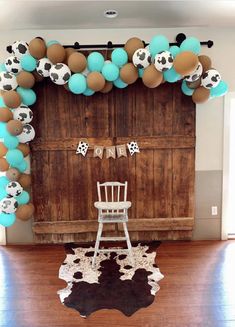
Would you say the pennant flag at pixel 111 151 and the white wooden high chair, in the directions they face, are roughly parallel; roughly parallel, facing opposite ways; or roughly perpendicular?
roughly parallel

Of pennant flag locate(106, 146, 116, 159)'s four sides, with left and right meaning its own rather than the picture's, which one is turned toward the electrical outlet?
left

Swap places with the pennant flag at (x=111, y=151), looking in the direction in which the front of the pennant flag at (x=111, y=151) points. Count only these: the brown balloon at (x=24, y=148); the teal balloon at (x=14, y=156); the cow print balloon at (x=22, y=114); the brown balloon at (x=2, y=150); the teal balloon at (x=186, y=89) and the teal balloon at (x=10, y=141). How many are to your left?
1

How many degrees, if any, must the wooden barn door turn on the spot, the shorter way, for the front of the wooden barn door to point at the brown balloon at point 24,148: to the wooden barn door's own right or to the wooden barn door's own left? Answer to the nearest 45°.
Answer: approximately 90° to the wooden barn door's own right

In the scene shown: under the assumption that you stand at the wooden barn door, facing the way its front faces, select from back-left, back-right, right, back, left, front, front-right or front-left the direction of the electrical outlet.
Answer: left

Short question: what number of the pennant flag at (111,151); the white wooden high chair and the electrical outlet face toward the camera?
3

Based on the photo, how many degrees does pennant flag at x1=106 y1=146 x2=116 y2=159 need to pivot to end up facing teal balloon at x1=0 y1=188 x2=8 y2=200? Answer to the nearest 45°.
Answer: approximately 90° to its right

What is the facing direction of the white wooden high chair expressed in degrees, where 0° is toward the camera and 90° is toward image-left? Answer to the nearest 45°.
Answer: approximately 0°

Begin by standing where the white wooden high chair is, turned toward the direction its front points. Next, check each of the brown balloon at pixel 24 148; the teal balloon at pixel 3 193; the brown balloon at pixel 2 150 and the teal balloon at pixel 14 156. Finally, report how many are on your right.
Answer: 4

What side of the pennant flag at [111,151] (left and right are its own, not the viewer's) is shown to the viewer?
front

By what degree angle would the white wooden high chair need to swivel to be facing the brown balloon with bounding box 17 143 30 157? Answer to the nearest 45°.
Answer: approximately 90° to its right
